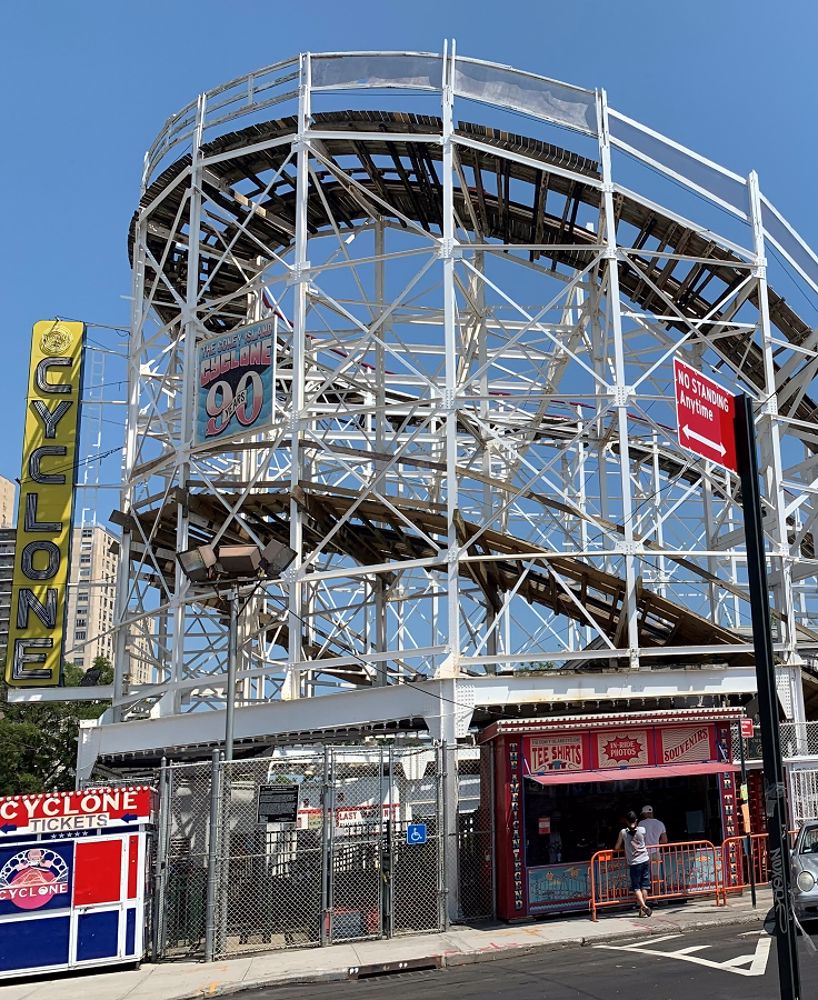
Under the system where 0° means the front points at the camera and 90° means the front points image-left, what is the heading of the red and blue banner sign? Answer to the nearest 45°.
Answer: approximately 45°

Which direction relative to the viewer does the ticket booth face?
toward the camera

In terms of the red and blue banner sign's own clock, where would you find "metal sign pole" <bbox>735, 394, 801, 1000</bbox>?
The metal sign pole is roughly at 10 o'clock from the red and blue banner sign.

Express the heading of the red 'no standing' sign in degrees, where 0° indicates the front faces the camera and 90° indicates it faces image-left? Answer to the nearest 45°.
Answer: approximately 315°

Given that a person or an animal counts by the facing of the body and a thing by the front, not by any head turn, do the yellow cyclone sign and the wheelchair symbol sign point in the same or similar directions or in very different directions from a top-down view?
same or similar directions

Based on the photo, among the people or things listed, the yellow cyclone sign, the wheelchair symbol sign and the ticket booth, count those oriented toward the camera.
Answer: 3

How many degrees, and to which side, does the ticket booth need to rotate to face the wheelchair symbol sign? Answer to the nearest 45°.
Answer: approximately 90° to its left

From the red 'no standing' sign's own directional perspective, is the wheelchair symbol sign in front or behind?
behind

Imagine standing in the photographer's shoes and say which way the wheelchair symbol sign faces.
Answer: facing the viewer
